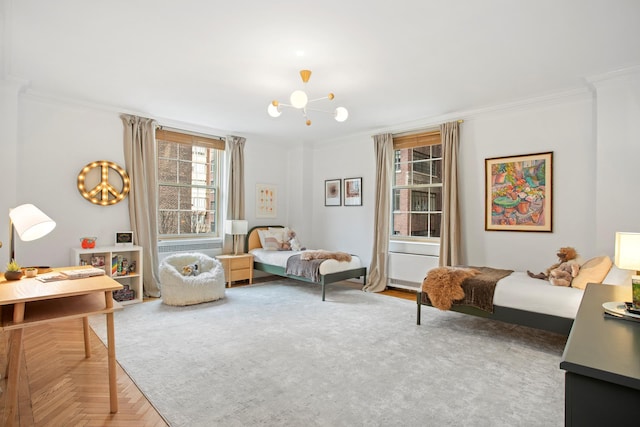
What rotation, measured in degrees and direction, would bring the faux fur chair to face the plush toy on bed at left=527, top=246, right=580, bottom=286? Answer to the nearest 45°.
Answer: approximately 45° to its left

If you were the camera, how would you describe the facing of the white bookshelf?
facing the viewer and to the right of the viewer

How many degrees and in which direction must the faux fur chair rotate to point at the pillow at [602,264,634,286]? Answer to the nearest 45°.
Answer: approximately 45° to its left

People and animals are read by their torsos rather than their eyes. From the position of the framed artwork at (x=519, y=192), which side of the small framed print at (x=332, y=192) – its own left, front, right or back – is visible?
left

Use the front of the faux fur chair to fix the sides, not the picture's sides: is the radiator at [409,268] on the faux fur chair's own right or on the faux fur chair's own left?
on the faux fur chair's own left

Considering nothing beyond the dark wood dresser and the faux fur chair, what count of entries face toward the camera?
1

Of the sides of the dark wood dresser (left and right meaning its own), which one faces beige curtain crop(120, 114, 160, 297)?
front

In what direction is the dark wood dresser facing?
to the viewer's left

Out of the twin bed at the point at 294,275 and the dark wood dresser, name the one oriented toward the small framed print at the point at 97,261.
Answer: the dark wood dresser

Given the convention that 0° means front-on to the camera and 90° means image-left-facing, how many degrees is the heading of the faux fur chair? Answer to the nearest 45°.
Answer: approximately 0°

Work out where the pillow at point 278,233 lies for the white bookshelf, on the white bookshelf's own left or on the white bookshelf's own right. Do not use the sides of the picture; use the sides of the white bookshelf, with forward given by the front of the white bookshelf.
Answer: on the white bookshelf's own left

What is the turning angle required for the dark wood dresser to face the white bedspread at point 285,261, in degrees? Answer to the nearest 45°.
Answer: approximately 45° to its right
